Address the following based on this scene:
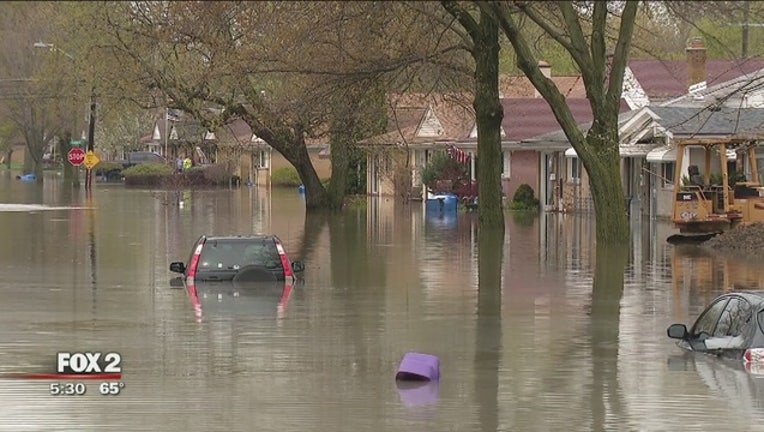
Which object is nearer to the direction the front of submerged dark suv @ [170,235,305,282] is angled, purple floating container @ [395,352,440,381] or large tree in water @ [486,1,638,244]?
the large tree in water

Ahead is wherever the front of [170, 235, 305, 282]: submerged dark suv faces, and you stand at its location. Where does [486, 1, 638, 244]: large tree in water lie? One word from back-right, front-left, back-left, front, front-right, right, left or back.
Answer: front-right

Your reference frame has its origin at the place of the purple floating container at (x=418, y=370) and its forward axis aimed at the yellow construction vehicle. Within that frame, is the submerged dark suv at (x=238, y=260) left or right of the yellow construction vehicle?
left

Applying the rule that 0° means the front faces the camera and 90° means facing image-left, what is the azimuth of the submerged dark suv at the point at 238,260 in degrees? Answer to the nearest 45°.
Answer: approximately 180°

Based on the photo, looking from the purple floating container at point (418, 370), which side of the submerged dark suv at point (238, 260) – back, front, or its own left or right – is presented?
back

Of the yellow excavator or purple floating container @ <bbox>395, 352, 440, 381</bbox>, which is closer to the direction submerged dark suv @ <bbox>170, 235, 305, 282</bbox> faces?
the yellow excavator
